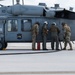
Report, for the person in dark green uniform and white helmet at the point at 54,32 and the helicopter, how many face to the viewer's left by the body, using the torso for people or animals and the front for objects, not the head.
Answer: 1

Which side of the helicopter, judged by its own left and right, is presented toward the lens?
left

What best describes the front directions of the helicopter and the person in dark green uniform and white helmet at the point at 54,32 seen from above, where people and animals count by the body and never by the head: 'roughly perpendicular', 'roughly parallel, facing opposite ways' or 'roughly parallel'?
roughly perpendicular
